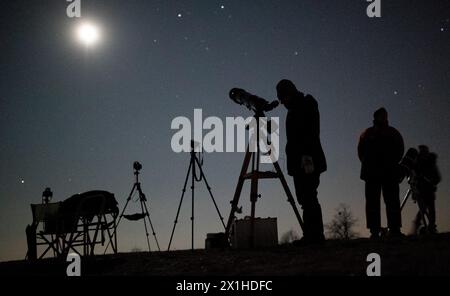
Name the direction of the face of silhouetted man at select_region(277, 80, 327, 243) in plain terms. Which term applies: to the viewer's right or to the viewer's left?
to the viewer's left

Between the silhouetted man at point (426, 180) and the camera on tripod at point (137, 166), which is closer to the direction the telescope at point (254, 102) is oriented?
the camera on tripod

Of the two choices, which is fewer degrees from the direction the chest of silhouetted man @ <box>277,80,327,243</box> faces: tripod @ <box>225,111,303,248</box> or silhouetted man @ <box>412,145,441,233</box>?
the tripod

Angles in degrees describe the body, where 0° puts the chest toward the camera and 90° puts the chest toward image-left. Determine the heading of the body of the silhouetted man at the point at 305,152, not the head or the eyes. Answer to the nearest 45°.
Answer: approximately 90°

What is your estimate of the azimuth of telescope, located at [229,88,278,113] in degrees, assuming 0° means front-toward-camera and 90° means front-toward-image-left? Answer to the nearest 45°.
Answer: approximately 90°

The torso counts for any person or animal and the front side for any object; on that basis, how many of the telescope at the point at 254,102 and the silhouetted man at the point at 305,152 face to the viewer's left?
2

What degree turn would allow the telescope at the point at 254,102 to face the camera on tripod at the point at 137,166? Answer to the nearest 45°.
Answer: approximately 45° to its right

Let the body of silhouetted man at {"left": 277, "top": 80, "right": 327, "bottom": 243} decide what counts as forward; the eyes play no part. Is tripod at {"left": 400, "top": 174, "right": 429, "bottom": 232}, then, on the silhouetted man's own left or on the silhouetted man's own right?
on the silhouetted man's own right
